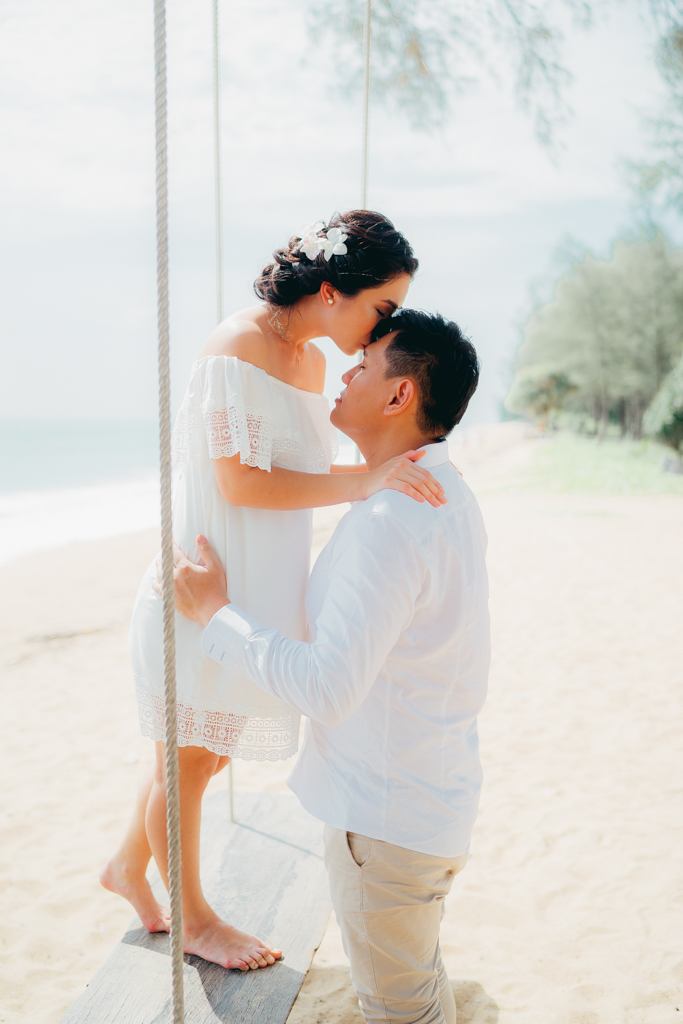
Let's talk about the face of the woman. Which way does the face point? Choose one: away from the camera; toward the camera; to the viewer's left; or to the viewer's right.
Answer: to the viewer's right

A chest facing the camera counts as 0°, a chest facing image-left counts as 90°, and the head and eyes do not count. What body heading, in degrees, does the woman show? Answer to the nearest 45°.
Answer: approximately 270°

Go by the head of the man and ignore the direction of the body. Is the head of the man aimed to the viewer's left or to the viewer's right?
to the viewer's left
